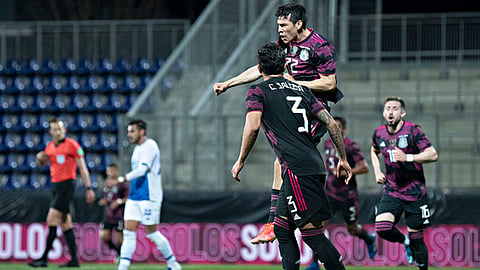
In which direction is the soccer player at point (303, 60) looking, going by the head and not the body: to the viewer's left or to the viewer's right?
to the viewer's left

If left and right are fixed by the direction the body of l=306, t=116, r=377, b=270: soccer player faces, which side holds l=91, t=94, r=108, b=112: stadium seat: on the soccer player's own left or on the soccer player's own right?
on the soccer player's own right

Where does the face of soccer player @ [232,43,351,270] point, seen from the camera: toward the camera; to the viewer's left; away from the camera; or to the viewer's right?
away from the camera

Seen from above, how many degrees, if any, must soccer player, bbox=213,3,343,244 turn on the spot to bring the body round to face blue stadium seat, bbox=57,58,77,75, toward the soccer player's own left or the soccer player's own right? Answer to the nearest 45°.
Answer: approximately 90° to the soccer player's own right

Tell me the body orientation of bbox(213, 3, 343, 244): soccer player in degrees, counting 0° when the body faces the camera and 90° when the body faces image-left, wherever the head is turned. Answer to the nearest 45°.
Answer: approximately 45°

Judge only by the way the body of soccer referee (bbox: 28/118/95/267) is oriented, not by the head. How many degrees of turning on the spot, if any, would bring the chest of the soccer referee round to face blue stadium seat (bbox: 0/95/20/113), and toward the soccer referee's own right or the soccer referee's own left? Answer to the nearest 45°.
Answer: approximately 135° to the soccer referee's own right

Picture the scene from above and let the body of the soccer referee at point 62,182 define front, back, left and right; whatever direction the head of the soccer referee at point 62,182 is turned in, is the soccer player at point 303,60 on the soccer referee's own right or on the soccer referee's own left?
on the soccer referee's own left

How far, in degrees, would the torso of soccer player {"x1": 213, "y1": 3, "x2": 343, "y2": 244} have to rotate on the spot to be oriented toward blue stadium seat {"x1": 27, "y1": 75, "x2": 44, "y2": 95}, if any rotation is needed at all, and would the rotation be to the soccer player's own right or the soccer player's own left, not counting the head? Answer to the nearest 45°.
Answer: approximately 90° to the soccer player's own right
